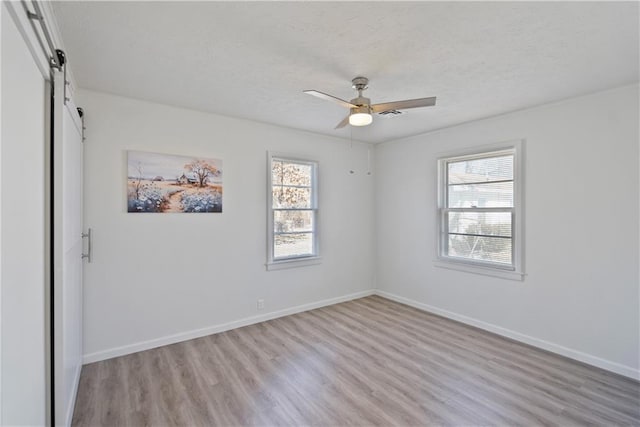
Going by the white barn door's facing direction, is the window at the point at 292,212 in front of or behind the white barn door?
in front

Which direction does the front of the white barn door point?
to the viewer's right

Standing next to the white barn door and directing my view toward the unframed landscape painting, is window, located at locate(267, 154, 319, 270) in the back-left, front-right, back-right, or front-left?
front-right

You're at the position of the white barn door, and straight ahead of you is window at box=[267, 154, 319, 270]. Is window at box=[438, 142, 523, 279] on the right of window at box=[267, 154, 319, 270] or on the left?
right

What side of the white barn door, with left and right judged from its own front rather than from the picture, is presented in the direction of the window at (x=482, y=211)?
front

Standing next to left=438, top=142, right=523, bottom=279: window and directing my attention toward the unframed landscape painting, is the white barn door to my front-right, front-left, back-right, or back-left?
front-left

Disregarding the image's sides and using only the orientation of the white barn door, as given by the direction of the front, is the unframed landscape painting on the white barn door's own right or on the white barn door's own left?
on the white barn door's own left
